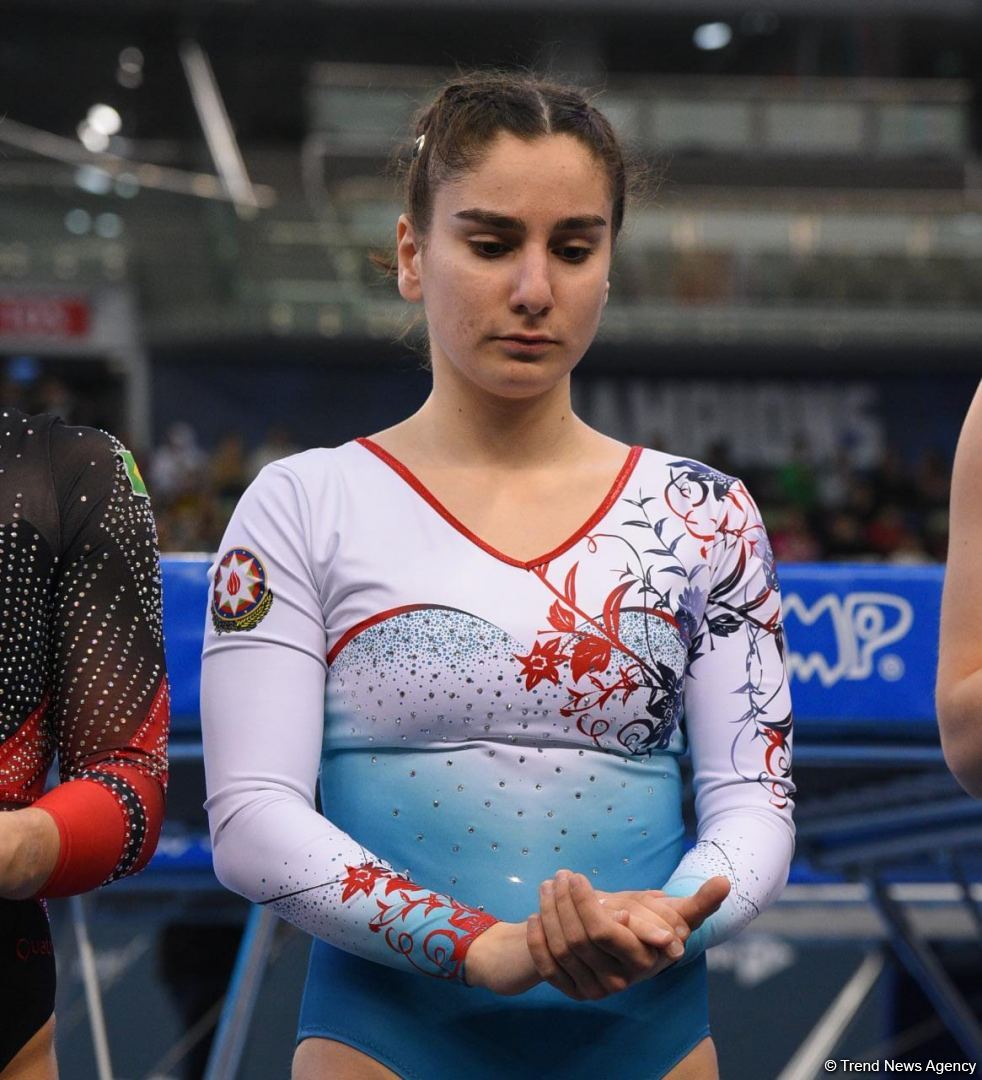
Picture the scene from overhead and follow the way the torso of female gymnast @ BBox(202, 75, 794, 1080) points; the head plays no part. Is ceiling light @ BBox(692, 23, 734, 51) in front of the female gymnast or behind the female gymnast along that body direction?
behind

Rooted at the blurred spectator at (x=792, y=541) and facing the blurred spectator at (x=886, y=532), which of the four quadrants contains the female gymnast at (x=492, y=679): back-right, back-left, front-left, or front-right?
back-right

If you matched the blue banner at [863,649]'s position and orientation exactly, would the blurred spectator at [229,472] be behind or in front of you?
behind

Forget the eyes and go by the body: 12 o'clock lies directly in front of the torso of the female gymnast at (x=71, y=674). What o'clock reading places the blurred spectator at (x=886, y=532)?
The blurred spectator is roughly at 7 o'clock from the female gymnast.

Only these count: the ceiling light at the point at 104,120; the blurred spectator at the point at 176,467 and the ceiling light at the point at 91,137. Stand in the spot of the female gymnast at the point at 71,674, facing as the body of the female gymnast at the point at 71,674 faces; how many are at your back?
3

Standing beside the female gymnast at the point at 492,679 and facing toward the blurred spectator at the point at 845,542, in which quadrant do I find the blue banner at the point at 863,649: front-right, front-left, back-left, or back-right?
front-right

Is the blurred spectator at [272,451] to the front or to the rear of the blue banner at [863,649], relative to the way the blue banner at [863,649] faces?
to the rear

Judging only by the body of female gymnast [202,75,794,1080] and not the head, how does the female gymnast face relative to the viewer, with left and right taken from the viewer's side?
facing the viewer

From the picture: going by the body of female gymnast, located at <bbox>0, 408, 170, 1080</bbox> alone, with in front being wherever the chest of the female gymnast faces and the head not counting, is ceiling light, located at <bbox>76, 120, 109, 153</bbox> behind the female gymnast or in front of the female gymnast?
behind

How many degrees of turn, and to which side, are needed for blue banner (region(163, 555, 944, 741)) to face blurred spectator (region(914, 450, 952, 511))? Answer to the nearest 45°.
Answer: approximately 180°

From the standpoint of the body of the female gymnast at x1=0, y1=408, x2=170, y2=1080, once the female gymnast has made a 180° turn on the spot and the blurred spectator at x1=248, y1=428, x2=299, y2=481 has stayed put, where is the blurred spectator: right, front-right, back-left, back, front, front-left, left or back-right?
front

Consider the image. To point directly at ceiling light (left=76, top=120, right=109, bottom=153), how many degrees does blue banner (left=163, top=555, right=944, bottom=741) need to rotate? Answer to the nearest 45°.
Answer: approximately 180°
